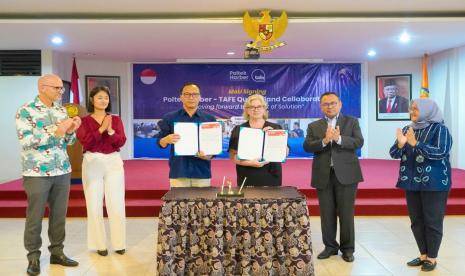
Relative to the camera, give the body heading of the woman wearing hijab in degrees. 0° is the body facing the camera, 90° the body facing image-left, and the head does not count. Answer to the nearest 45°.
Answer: approximately 45°

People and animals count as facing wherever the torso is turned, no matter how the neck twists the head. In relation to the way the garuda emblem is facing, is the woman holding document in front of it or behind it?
in front

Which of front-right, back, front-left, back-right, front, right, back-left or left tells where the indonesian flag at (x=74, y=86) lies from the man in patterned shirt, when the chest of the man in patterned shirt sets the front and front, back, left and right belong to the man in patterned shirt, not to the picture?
back-left

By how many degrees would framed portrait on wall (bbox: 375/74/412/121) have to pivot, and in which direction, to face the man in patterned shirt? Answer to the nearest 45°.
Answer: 0° — it already faces them

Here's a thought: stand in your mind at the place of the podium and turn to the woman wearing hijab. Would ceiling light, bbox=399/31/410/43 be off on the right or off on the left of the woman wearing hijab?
left

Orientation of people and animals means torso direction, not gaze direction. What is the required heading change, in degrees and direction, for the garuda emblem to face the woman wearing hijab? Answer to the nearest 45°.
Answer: approximately 45° to its left

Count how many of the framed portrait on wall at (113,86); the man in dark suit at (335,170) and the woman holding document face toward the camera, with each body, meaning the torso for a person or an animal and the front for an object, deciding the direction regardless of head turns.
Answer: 3

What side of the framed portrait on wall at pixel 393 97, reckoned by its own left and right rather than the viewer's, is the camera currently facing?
front

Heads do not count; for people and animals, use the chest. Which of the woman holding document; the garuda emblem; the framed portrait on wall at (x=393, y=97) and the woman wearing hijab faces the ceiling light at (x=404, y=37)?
the framed portrait on wall

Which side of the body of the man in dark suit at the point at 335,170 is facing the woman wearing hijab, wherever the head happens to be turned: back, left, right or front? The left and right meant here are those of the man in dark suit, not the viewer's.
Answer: left

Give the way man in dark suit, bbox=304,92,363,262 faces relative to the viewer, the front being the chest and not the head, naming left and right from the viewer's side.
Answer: facing the viewer

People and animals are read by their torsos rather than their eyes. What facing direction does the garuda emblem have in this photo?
toward the camera

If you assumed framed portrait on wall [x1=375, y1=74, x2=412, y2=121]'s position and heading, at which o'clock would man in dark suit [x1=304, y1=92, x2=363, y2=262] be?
The man in dark suit is roughly at 12 o'clock from the framed portrait on wall.

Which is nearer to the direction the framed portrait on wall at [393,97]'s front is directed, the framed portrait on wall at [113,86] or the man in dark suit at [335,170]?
the man in dark suit

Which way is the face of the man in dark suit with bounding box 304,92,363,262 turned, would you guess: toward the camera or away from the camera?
toward the camera

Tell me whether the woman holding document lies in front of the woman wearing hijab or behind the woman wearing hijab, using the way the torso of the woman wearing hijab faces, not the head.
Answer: in front

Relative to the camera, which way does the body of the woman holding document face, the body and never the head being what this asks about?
toward the camera
